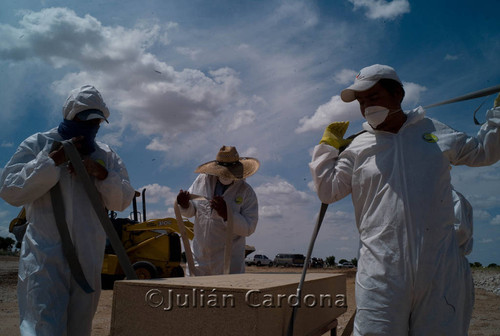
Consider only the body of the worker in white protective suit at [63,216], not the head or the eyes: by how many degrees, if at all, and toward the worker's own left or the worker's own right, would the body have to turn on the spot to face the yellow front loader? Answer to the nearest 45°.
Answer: approximately 135° to the worker's own left

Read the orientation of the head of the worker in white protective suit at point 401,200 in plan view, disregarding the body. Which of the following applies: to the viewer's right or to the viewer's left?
to the viewer's left

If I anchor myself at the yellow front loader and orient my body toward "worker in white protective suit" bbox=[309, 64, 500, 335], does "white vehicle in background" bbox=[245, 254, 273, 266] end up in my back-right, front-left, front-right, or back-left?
back-left

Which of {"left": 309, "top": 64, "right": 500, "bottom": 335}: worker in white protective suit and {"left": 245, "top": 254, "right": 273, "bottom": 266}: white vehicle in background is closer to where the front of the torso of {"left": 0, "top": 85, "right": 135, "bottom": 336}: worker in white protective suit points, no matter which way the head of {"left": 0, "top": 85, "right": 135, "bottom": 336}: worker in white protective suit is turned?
the worker in white protective suit
